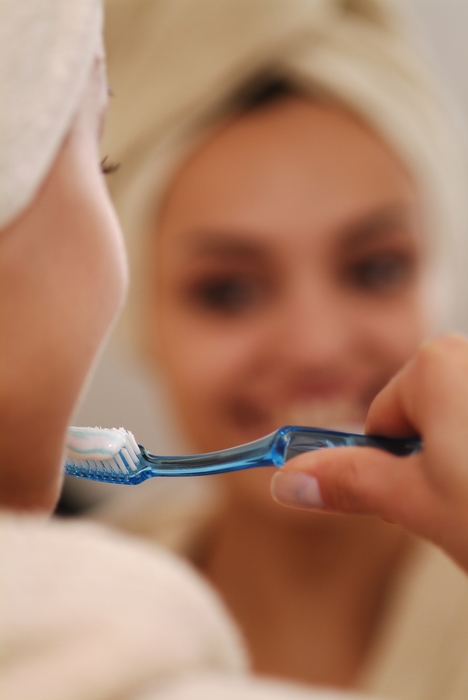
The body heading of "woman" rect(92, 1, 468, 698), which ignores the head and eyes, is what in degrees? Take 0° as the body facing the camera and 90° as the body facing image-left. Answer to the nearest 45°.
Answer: approximately 0°

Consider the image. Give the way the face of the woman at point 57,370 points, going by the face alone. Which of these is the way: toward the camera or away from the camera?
away from the camera

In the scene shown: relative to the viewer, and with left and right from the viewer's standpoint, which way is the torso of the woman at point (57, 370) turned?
facing away from the viewer and to the right of the viewer
